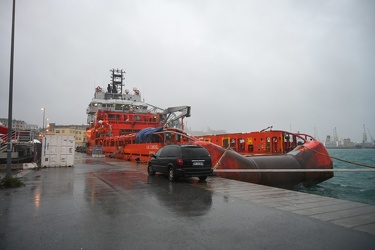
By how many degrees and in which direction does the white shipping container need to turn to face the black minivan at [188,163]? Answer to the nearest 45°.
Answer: approximately 45° to its left

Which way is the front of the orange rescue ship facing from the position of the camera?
facing away from the viewer and to the left of the viewer

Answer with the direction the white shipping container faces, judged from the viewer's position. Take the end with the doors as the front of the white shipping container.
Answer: facing the viewer

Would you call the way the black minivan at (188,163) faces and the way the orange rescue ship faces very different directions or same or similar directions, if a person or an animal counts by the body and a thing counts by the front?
same or similar directions

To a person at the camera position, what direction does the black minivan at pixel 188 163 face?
facing away from the viewer and to the left of the viewer

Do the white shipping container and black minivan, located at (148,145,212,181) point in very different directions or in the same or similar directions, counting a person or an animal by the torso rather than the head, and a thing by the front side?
very different directions

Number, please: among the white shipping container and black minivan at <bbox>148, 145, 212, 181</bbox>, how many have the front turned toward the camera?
1

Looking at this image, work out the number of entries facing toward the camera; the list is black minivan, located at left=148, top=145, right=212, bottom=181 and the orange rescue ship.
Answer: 0

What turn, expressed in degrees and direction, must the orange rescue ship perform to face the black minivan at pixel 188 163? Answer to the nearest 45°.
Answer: approximately 90° to its left
